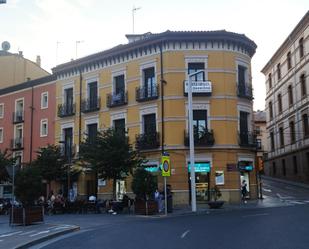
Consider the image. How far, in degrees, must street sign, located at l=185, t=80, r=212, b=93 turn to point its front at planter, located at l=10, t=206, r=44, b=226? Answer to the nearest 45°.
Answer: approximately 45° to its right

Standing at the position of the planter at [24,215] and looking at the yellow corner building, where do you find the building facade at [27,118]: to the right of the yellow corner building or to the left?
left

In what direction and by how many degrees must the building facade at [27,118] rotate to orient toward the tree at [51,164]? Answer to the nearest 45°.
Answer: approximately 45° to its left
